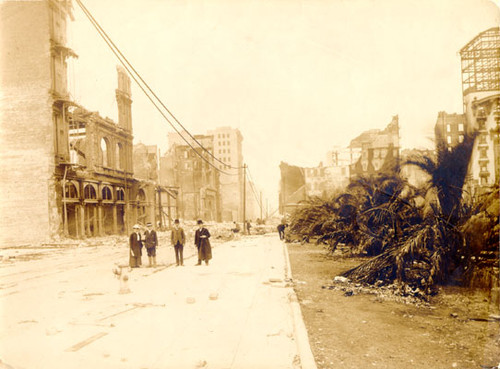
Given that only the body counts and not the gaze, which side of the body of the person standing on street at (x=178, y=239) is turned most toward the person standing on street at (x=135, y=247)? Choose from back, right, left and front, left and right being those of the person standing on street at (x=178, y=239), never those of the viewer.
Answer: right

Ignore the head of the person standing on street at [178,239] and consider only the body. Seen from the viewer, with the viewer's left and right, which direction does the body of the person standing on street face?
facing the viewer

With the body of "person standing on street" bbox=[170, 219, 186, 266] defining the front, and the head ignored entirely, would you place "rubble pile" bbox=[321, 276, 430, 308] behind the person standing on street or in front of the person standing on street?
in front
